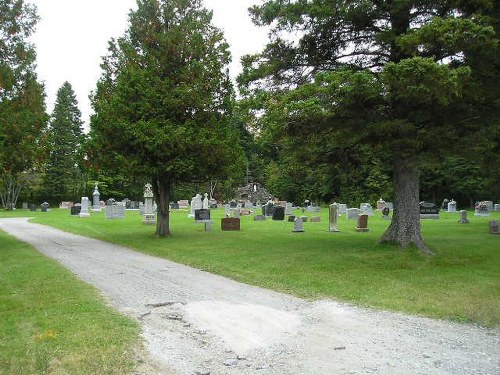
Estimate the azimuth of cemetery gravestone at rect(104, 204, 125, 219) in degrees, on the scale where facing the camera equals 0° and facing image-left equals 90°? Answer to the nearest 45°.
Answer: approximately 0°

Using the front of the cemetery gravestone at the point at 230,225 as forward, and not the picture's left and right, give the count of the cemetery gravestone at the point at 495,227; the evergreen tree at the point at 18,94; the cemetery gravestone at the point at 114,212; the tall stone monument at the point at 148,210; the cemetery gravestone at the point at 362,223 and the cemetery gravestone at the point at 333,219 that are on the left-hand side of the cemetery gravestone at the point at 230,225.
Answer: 3

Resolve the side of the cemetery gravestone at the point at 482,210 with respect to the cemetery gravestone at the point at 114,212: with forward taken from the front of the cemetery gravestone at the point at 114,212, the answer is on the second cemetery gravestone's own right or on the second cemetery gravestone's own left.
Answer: on the second cemetery gravestone's own left

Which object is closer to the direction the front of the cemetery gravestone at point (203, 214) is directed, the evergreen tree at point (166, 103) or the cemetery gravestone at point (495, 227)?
the evergreen tree

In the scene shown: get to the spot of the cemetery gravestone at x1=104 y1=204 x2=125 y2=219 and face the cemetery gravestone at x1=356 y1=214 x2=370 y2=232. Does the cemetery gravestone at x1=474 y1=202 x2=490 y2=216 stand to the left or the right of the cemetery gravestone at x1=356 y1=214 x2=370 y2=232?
left

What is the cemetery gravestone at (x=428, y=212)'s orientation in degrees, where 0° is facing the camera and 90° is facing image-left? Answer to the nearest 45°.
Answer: approximately 0°

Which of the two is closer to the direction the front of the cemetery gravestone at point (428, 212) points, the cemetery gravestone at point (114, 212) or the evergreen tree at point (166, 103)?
the evergreen tree
